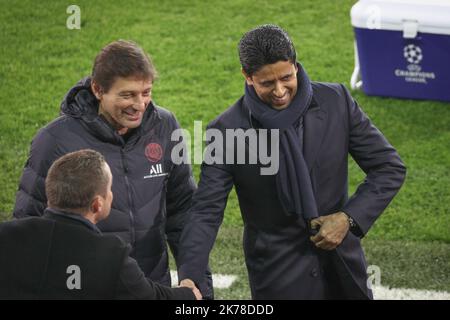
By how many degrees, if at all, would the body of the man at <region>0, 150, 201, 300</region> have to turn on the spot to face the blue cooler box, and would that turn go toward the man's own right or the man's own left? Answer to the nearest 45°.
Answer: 0° — they already face it

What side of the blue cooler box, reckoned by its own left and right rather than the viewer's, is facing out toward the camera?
front

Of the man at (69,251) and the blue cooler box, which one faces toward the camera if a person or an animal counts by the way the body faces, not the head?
the blue cooler box

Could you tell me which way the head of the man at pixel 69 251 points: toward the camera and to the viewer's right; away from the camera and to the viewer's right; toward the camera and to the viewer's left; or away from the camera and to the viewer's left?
away from the camera and to the viewer's right

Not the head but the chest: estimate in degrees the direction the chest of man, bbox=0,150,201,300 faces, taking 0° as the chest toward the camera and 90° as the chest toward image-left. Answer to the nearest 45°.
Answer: approximately 225°

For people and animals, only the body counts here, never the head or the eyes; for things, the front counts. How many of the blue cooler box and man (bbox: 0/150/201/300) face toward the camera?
1

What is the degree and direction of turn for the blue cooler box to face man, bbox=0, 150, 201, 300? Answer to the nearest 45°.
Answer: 0° — it already faces them

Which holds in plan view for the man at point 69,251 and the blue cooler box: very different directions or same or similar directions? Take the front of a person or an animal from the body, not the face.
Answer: very different directions
